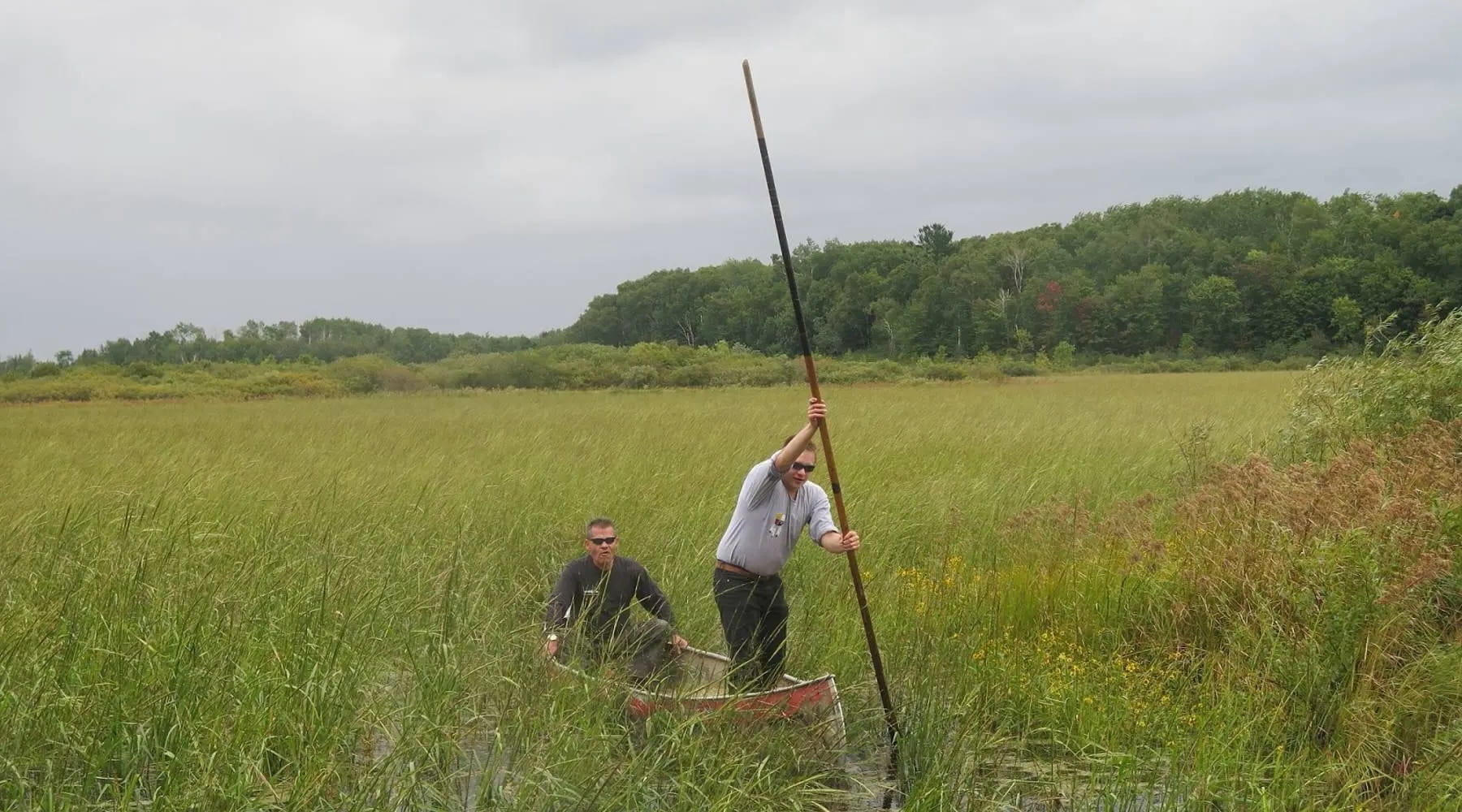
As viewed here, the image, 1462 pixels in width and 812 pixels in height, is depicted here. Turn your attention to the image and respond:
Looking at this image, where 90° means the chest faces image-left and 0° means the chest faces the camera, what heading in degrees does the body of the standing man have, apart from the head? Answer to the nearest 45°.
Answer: approximately 315°

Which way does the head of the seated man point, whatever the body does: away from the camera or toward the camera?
toward the camera

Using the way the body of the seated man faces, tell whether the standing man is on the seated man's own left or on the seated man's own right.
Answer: on the seated man's own left

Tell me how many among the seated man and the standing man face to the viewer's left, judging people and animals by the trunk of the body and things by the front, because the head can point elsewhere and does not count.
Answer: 0

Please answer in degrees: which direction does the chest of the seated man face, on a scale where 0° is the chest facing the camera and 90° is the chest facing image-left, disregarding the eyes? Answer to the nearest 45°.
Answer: approximately 0°
